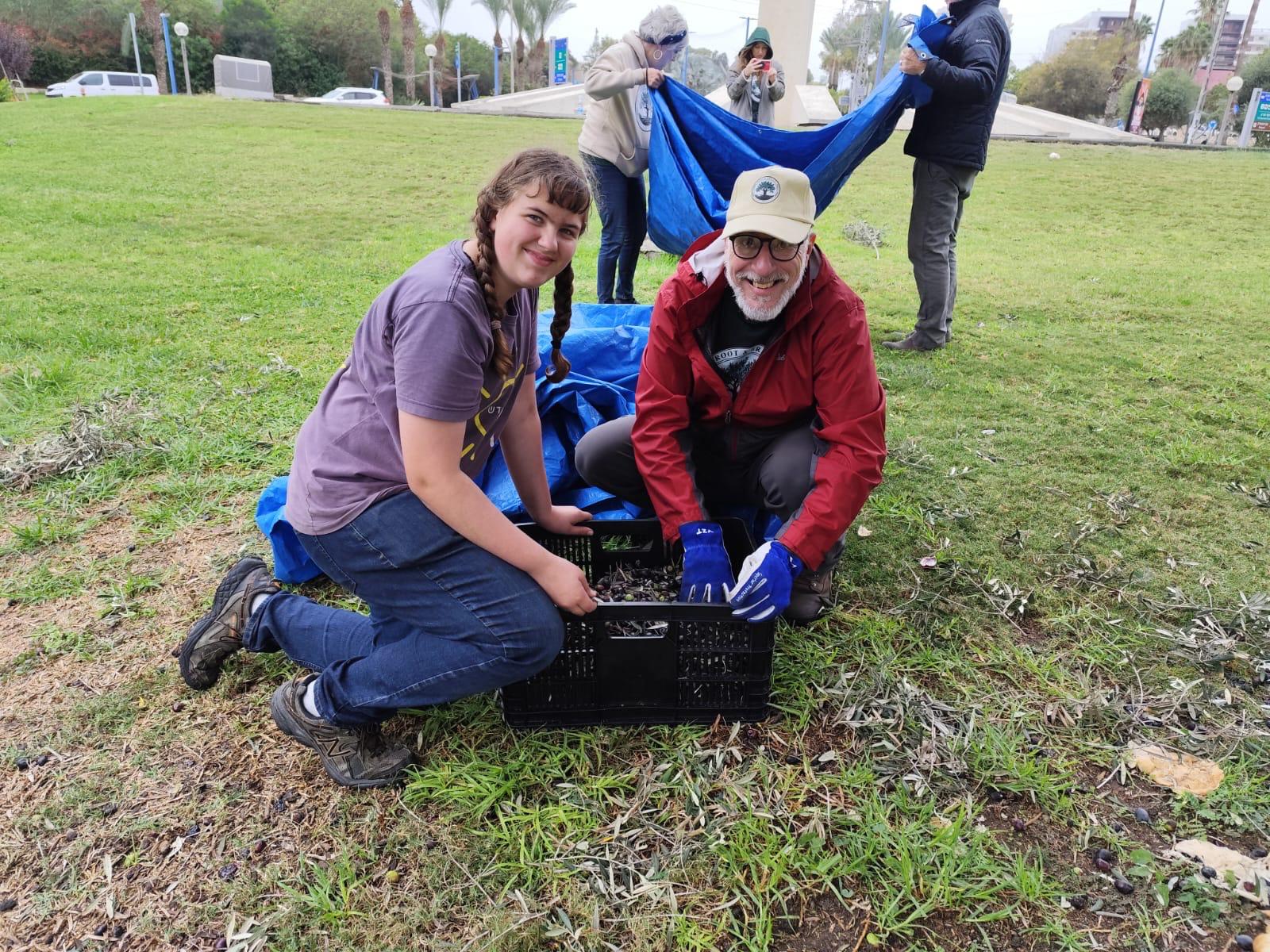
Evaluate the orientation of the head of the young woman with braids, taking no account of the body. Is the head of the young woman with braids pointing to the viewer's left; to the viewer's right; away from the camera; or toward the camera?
toward the camera

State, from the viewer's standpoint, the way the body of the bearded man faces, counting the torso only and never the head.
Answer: toward the camera

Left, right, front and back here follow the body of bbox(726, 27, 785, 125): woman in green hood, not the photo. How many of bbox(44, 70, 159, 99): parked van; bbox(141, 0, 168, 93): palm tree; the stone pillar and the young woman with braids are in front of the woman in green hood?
1

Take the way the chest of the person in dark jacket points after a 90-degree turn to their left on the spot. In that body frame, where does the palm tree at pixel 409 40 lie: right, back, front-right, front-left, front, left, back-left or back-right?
back-right

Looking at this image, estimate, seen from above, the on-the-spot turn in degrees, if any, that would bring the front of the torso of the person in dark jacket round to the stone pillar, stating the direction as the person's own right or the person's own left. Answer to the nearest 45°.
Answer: approximately 90° to the person's own right

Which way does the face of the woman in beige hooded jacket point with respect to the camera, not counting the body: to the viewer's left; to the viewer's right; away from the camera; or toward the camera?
to the viewer's right

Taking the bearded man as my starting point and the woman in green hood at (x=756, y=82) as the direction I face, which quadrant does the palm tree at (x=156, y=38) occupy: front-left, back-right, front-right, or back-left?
front-left

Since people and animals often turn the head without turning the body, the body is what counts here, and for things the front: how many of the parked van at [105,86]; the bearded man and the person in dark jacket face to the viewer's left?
2

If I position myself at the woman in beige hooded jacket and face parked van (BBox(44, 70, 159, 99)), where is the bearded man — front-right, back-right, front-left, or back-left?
back-left

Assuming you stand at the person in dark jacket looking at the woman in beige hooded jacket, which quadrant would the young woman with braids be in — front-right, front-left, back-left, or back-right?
front-left

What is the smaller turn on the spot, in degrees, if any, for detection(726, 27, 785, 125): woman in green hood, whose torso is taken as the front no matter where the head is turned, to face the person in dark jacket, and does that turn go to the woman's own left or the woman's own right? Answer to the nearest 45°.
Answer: approximately 45° to the woman's own left

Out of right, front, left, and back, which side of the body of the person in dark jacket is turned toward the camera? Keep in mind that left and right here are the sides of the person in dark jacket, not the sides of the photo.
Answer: left

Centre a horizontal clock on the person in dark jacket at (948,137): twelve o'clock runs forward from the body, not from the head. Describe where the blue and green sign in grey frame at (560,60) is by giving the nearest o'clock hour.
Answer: The blue and green sign in grey frame is roughly at 2 o'clock from the person in dark jacket.

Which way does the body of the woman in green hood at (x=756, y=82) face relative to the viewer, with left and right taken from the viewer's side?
facing the viewer

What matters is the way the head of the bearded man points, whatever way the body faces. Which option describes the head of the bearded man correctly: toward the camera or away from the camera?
toward the camera

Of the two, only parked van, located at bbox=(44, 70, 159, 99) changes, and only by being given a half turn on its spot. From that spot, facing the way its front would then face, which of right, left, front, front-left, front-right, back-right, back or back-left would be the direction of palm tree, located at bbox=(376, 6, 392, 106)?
front-left

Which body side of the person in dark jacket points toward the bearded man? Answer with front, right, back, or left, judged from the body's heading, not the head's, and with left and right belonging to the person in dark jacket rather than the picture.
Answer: left

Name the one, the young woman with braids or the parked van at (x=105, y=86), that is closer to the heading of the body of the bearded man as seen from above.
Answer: the young woman with braids

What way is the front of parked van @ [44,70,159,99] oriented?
to the viewer's left
